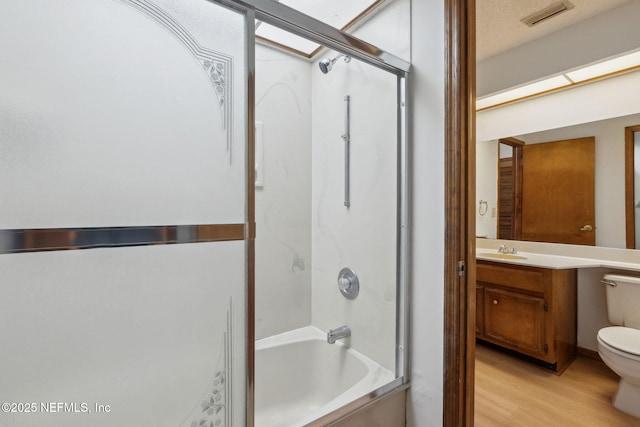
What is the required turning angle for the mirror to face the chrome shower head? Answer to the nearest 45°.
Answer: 0° — it already faces it

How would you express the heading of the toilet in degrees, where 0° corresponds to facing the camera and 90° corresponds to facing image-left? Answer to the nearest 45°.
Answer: approximately 45°

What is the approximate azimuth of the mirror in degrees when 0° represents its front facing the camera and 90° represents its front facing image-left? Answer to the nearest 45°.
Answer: approximately 45°

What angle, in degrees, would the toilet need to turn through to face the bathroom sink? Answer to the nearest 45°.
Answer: approximately 90° to its right

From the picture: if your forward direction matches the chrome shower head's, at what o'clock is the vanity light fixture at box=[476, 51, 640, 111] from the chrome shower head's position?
The vanity light fixture is roughly at 7 o'clock from the chrome shower head.

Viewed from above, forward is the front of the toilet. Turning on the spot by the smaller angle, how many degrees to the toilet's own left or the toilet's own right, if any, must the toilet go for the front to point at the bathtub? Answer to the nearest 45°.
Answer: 0° — it already faces it
